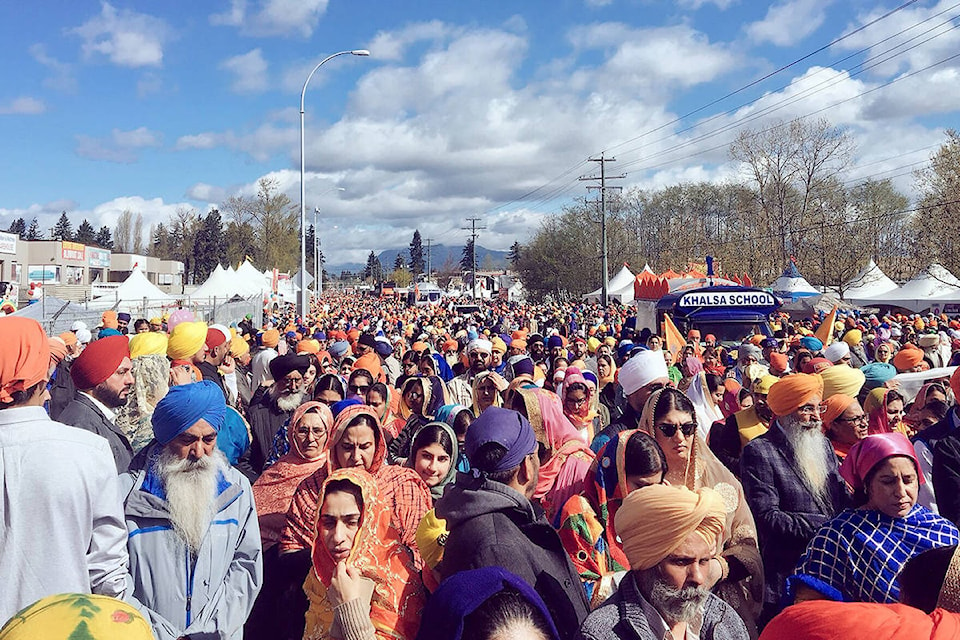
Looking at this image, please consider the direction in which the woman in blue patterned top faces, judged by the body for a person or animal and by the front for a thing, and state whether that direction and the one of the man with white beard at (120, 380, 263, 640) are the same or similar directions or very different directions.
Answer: same or similar directions

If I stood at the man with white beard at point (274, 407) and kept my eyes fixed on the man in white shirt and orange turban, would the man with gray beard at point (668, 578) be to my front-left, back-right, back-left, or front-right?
front-left

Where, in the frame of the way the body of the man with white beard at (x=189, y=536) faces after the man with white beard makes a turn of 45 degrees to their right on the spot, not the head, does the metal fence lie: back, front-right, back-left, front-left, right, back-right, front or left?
back-right

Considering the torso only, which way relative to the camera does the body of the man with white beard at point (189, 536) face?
toward the camera

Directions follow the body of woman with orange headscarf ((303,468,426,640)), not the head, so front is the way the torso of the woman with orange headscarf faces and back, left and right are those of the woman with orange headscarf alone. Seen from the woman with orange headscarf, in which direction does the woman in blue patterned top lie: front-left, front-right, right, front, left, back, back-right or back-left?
back-left

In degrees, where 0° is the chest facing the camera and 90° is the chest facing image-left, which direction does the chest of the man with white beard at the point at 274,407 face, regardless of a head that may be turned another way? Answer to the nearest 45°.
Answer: approximately 315°

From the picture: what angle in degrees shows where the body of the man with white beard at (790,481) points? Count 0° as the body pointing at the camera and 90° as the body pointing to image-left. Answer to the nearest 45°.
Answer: approximately 315°

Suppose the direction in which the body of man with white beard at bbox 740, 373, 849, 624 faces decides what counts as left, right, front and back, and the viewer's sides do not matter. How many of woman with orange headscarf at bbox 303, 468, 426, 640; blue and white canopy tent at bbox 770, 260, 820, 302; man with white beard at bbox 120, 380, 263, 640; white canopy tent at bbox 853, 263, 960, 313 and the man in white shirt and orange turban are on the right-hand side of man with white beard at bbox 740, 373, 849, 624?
3

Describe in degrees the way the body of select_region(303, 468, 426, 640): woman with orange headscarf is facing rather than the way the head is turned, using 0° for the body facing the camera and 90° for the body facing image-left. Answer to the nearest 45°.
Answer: approximately 45°

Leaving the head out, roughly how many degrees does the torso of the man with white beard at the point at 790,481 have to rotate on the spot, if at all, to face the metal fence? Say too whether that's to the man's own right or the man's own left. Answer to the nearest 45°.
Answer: approximately 180°

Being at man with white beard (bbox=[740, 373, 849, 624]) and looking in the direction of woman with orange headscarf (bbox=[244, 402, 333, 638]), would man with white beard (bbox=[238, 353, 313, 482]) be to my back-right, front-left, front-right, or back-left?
front-right
